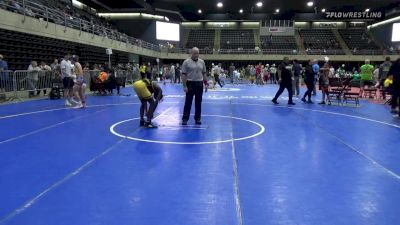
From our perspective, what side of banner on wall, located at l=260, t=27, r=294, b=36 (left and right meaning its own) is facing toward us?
front

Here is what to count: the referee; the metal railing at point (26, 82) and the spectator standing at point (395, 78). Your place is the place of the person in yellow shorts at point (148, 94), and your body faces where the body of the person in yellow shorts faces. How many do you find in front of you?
2

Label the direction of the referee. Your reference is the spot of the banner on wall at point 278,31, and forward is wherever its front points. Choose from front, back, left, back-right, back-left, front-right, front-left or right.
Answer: front

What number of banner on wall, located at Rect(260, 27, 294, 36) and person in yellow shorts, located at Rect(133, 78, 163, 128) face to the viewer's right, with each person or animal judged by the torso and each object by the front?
1

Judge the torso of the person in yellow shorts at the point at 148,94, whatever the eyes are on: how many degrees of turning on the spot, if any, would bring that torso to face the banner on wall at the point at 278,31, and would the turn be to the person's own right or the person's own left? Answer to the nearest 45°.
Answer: approximately 45° to the person's own left

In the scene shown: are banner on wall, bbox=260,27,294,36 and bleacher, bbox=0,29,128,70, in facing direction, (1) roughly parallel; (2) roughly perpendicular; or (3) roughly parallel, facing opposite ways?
roughly perpendicular

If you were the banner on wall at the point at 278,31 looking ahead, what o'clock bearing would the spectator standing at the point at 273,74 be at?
The spectator standing is roughly at 12 o'clock from the banner on wall.

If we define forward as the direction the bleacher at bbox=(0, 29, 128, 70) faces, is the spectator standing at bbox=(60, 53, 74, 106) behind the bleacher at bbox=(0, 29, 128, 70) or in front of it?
in front

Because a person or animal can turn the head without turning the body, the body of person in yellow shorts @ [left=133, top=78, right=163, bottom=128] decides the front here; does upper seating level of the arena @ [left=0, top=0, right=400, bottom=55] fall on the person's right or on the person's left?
on the person's left

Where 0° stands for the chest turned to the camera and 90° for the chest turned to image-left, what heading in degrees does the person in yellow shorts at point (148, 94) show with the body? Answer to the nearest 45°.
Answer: approximately 270°

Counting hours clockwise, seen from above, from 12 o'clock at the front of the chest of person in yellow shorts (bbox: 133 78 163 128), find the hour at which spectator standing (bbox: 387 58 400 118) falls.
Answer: The spectator standing is roughly at 12 o'clock from the person in yellow shorts.

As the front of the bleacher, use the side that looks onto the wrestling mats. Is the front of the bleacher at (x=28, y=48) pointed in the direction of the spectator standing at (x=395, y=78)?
yes

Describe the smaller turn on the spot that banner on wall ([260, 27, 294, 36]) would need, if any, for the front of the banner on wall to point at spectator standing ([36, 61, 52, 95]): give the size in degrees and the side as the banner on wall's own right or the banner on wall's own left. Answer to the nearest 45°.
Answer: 0° — it already faces them

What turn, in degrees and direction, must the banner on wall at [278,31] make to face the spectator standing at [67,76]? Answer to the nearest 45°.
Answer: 0° — it already faces them

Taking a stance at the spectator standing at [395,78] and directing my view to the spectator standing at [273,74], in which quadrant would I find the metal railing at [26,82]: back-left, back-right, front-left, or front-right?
front-left

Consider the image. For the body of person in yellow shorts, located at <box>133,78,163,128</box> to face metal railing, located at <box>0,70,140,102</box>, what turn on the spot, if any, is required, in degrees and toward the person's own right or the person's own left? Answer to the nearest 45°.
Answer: approximately 135° to the person's own left
